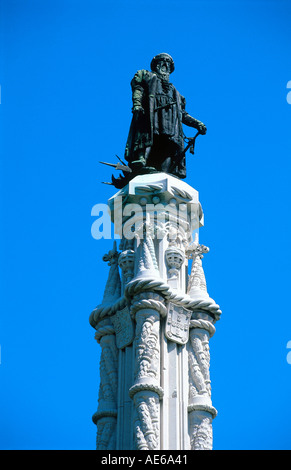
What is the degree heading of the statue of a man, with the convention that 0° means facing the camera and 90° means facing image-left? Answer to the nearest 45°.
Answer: approximately 315°
